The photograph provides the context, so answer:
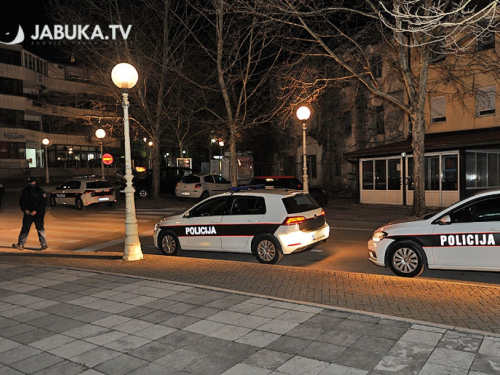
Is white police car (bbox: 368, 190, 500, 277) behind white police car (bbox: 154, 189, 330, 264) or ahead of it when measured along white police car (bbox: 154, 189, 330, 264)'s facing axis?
behind

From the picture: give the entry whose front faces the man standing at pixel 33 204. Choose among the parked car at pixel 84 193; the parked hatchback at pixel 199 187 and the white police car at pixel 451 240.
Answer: the white police car

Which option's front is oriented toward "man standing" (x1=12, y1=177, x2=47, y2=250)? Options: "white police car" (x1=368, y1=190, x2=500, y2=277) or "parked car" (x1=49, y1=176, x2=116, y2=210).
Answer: the white police car

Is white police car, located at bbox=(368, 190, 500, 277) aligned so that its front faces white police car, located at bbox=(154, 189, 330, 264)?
yes

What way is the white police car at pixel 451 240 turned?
to the viewer's left

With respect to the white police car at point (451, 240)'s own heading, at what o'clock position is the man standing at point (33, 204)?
The man standing is roughly at 12 o'clock from the white police car.

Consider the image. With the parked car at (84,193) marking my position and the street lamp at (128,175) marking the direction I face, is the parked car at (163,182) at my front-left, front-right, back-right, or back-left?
back-left

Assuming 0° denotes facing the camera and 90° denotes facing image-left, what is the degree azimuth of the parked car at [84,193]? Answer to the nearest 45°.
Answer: approximately 135°
